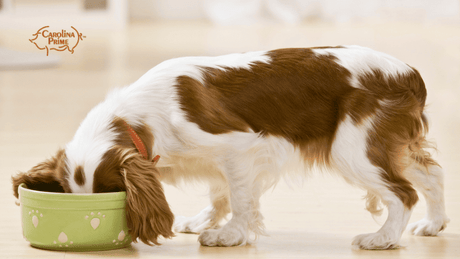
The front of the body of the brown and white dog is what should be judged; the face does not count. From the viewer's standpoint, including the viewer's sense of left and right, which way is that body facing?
facing to the left of the viewer

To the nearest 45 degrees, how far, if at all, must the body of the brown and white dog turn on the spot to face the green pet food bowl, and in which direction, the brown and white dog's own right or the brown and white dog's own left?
approximately 45° to the brown and white dog's own left
